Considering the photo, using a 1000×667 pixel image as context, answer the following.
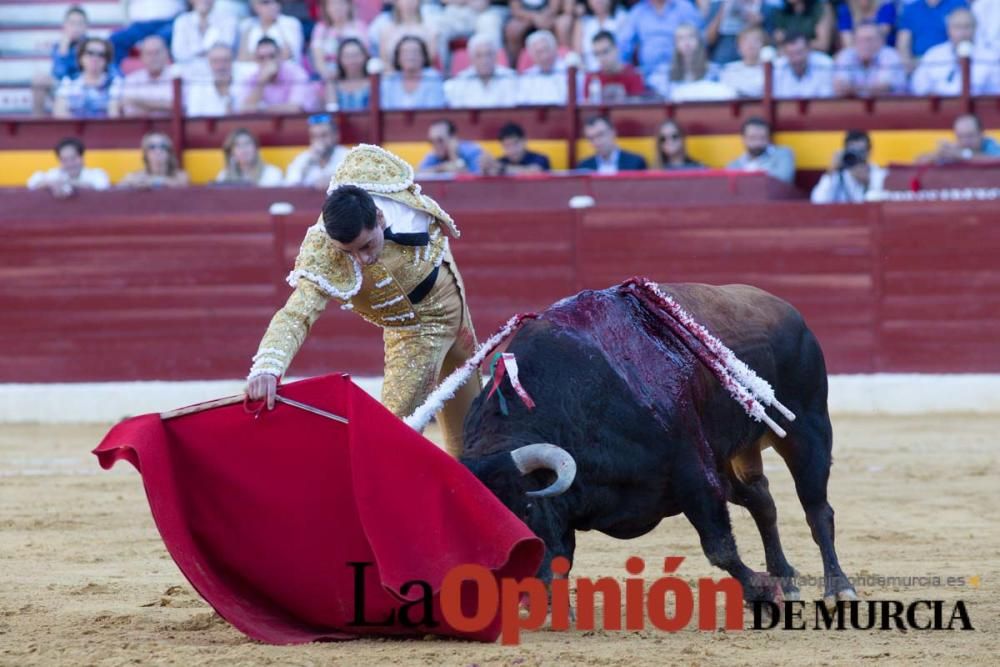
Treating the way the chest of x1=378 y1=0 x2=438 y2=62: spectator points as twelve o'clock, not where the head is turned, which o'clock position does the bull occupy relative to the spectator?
The bull is roughly at 12 o'clock from the spectator.

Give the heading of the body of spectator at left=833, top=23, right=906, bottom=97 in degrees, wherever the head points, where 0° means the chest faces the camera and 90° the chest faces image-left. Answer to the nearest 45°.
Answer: approximately 0°

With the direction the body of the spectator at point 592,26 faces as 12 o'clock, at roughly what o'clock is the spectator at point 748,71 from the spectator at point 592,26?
the spectator at point 748,71 is roughly at 10 o'clock from the spectator at point 592,26.

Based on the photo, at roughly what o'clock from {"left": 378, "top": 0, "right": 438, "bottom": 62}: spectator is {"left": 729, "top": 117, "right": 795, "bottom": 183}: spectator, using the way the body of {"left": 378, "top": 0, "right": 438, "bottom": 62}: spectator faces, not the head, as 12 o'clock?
{"left": 729, "top": 117, "right": 795, "bottom": 183}: spectator is roughly at 10 o'clock from {"left": 378, "top": 0, "right": 438, "bottom": 62}: spectator.

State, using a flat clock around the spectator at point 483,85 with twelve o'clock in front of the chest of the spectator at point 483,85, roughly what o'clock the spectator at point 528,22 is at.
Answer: the spectator at point 528,22 is roughly at 7 o'clock from the spectator at point 483,85.

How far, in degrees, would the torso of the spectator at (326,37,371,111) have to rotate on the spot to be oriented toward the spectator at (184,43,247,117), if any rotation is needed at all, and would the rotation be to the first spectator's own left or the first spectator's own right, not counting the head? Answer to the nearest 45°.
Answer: approximately 90° to the first spectator's own right

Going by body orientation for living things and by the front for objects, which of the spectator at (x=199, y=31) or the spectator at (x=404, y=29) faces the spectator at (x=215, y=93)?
the spectator at (x=199, y=31)
